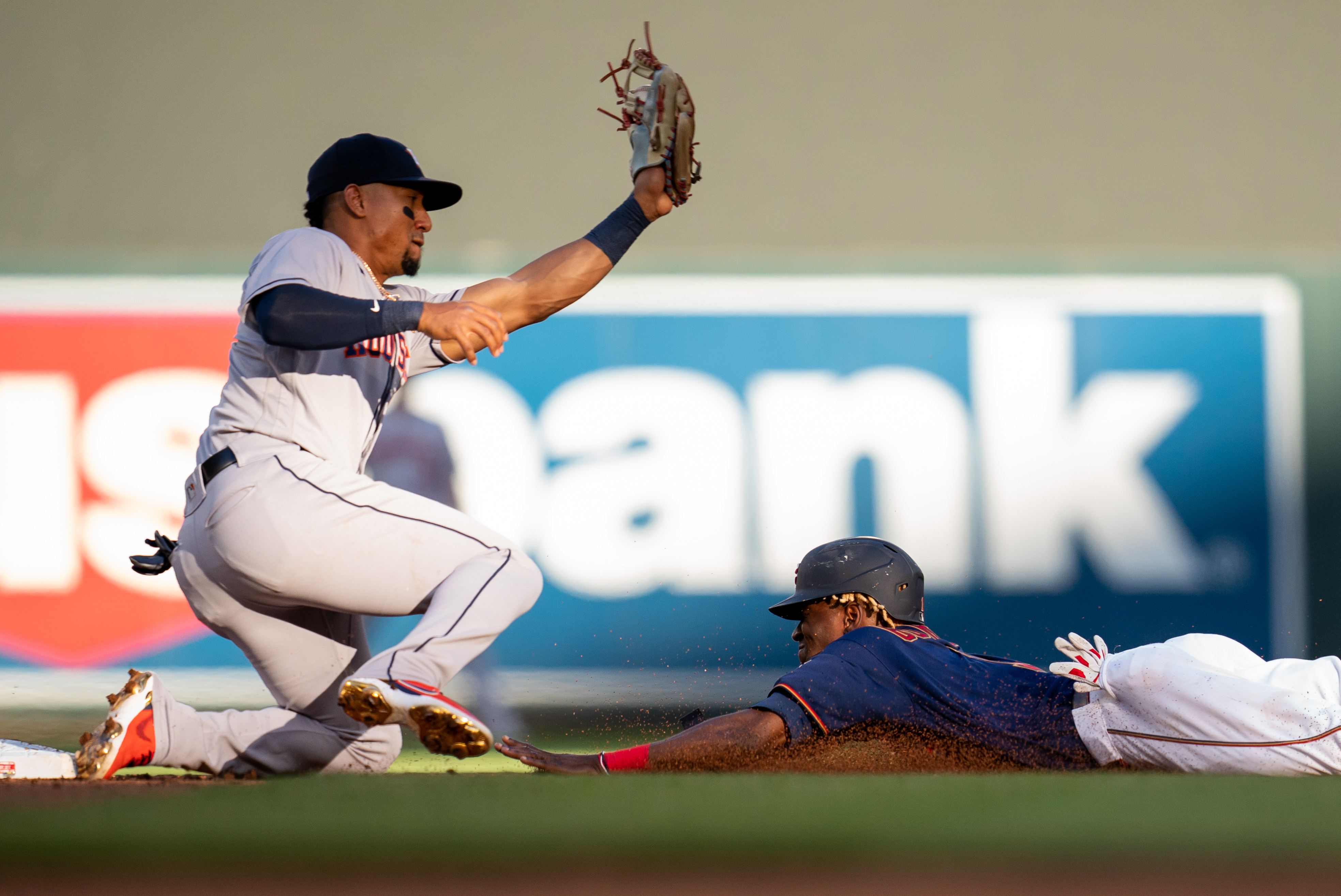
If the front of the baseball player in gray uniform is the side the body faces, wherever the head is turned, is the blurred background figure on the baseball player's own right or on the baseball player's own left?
on the baseball player's own left

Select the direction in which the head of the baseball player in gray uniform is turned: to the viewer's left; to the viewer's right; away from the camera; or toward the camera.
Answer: to the viewer's right

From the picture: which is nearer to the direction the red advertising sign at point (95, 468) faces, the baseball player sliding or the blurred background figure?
the baseball player sliding

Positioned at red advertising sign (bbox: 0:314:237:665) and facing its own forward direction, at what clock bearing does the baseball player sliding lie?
The baseball player sliding is roughly at 11 o'clock from the red advertising sign.

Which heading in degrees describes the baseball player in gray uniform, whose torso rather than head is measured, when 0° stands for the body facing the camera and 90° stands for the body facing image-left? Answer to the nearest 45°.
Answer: approximately 270°

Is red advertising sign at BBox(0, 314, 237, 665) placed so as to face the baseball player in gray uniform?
yes

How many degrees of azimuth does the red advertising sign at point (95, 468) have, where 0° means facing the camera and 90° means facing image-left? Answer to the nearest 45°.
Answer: approximately 0°

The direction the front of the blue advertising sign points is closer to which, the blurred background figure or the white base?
the white base

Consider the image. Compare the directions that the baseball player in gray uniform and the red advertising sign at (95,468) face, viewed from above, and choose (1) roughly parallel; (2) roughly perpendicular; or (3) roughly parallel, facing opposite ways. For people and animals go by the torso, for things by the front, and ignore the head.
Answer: roughly perpendicular

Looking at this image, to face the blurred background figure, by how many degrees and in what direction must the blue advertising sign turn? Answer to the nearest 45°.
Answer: approximately 90° to its right
